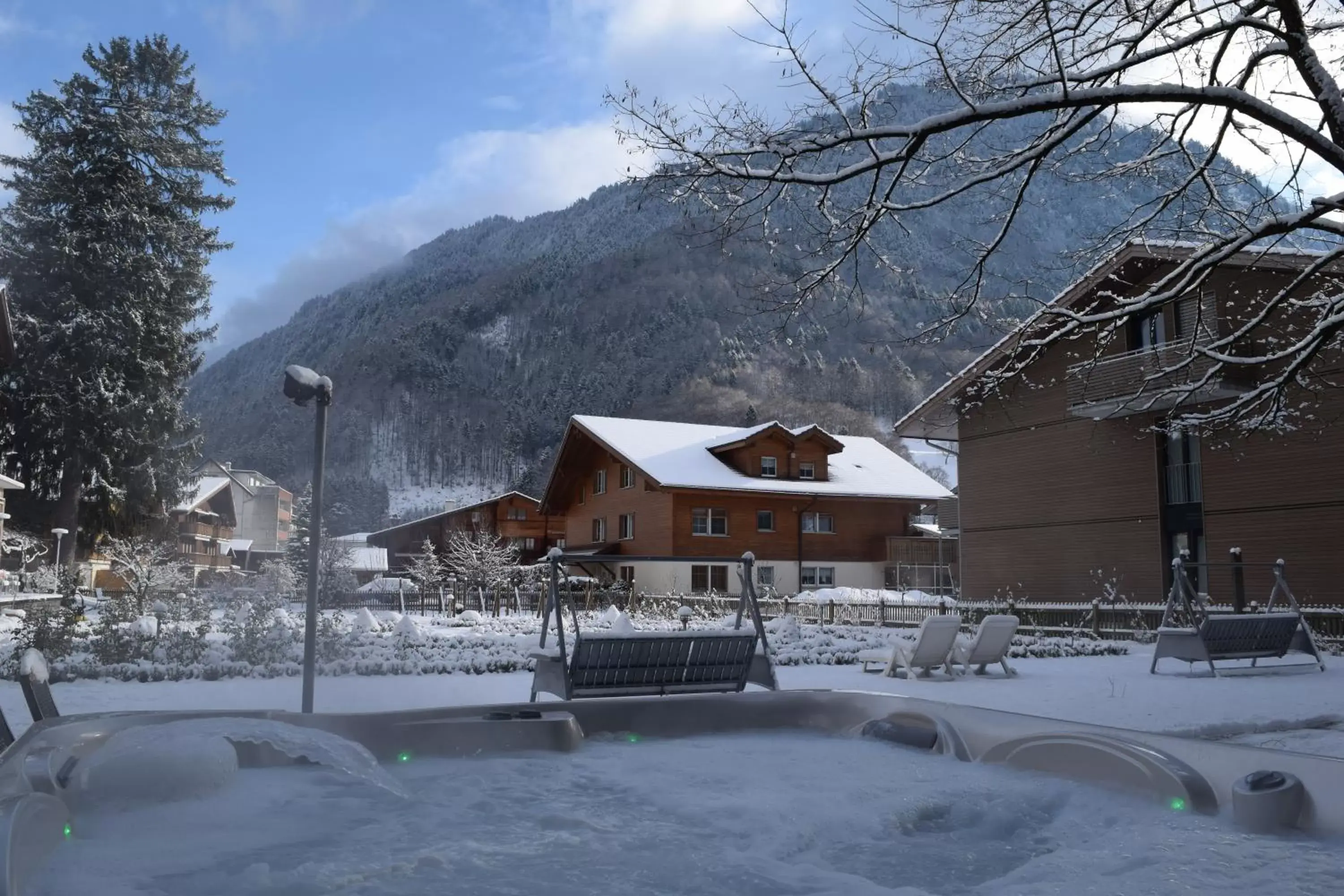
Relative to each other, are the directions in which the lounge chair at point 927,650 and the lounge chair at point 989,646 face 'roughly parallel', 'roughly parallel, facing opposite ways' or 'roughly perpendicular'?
roughly parallel

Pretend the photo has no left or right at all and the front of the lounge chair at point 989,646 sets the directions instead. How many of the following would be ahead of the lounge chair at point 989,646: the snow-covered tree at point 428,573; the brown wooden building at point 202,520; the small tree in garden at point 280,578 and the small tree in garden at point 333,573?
4

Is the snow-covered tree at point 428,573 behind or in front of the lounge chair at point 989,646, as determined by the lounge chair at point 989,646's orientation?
in front

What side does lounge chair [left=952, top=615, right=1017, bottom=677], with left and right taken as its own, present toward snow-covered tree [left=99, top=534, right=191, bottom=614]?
front
